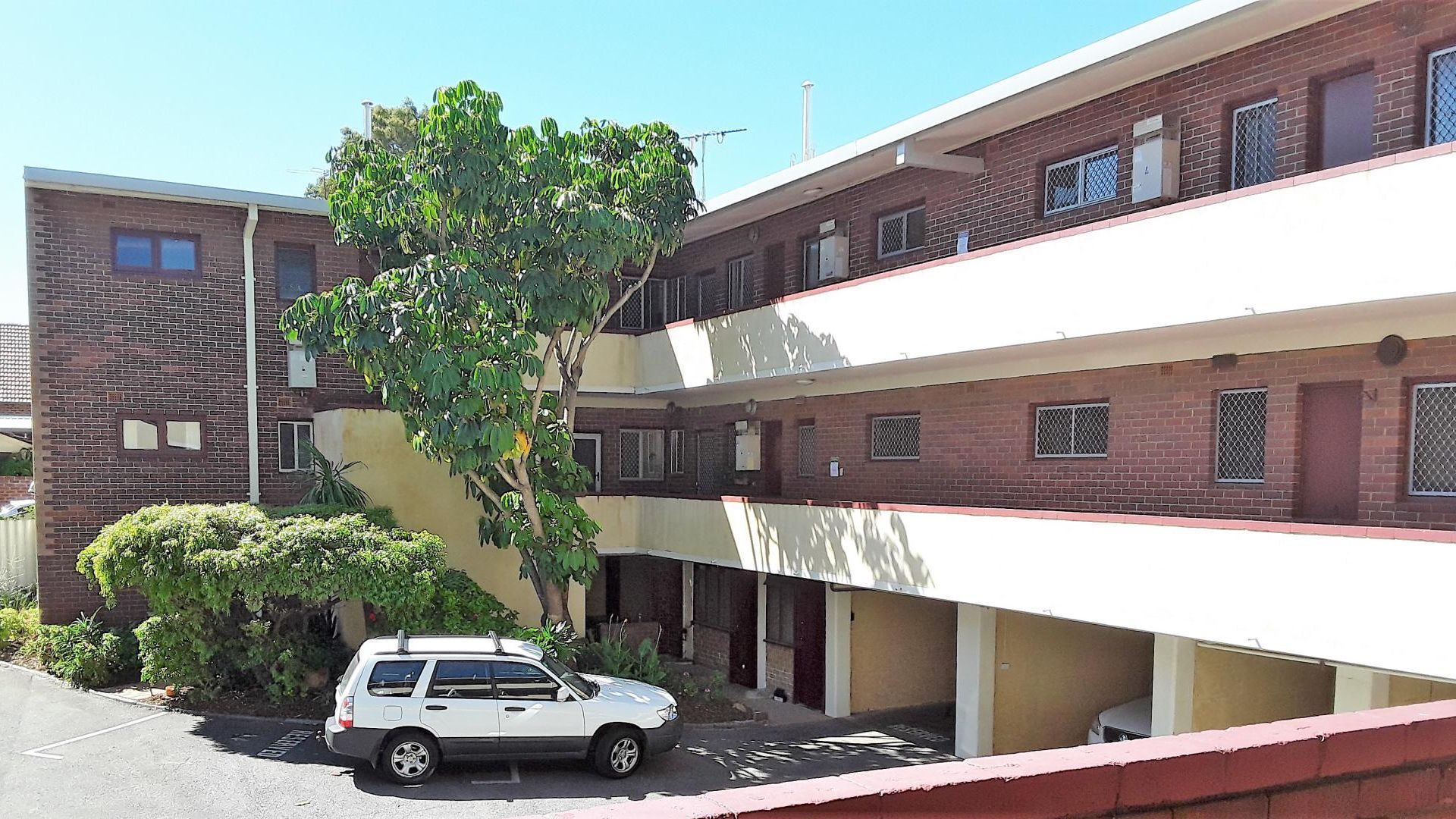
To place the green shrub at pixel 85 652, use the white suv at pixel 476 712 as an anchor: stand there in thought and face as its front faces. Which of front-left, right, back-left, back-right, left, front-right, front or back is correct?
back-left

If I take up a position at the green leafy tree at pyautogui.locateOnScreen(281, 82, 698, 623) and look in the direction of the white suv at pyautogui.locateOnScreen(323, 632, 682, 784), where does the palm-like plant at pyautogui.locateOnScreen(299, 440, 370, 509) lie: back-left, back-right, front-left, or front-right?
back-right

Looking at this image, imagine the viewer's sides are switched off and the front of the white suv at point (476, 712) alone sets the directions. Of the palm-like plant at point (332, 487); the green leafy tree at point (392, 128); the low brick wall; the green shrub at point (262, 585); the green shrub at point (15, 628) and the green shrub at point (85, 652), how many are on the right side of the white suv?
1

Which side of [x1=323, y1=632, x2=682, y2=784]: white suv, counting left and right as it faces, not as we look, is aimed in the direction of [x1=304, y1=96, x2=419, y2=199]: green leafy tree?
left

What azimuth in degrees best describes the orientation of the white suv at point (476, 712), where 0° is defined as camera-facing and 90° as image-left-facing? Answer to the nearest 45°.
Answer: approximately 270°

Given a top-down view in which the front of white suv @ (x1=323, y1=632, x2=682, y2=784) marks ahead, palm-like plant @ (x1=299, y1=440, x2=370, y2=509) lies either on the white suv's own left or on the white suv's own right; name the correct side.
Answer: on the white suv's own left

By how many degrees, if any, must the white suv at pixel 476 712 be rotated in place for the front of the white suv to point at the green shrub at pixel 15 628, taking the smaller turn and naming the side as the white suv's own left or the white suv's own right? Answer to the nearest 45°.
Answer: approximately 135° to the white suv's own left

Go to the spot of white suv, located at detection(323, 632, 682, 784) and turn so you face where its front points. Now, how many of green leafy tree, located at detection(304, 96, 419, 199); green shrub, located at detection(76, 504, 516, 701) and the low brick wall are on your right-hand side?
1

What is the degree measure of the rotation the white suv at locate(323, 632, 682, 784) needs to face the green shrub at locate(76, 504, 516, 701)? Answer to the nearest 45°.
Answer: approximately 135° to its left

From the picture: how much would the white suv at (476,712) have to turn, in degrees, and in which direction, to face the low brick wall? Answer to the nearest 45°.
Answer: approximately 90° to its right
